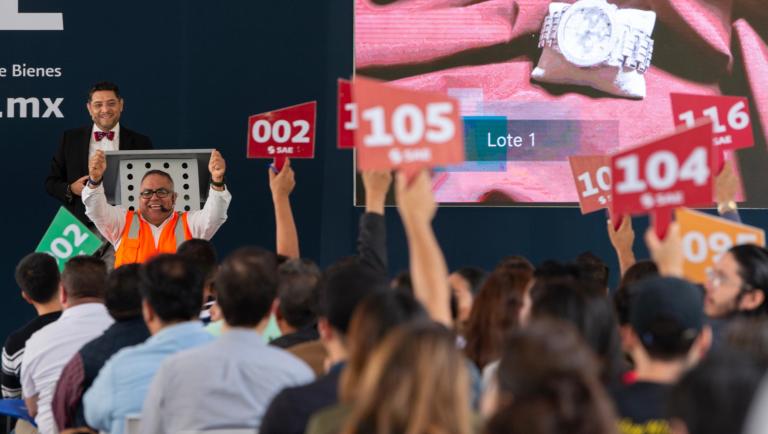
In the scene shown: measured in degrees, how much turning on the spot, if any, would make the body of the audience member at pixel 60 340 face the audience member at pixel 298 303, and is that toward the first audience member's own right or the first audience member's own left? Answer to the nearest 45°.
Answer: approximately 135° to the first audience member's own right

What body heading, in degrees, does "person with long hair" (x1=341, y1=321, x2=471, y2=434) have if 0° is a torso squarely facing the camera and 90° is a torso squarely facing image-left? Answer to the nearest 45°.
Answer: approximately 180°

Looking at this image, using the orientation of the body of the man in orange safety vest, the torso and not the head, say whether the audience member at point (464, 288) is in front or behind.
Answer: in front

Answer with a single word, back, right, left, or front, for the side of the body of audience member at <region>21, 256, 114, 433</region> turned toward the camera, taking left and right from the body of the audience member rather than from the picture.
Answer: back

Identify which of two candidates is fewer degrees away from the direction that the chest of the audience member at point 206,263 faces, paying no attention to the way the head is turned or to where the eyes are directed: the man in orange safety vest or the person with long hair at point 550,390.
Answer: the man in orange safety vest

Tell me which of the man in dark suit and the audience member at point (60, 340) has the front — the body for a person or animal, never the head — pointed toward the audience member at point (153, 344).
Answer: the man in dark suit

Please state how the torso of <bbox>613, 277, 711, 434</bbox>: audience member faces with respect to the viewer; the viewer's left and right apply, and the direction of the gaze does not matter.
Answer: facing away from the viewer

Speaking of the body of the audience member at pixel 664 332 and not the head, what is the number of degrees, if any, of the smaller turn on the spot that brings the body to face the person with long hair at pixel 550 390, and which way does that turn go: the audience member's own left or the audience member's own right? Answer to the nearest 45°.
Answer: approximately 180°

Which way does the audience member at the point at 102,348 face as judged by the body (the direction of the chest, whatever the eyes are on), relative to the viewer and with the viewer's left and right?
facing away from the viewer

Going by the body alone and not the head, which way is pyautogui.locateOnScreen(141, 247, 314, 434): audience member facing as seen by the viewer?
away from the camera

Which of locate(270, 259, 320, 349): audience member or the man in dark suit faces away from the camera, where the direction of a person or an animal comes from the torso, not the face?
the audience member

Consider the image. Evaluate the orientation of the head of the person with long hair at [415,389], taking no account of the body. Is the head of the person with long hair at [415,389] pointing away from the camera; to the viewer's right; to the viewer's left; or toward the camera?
away from the camera
